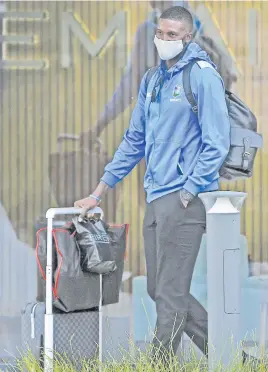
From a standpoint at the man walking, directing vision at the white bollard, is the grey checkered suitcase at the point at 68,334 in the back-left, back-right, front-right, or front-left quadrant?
back-right

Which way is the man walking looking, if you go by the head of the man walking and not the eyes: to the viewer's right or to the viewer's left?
to the viewer's left

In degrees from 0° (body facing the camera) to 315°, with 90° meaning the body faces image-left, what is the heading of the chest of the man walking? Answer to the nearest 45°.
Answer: approximately 45°
